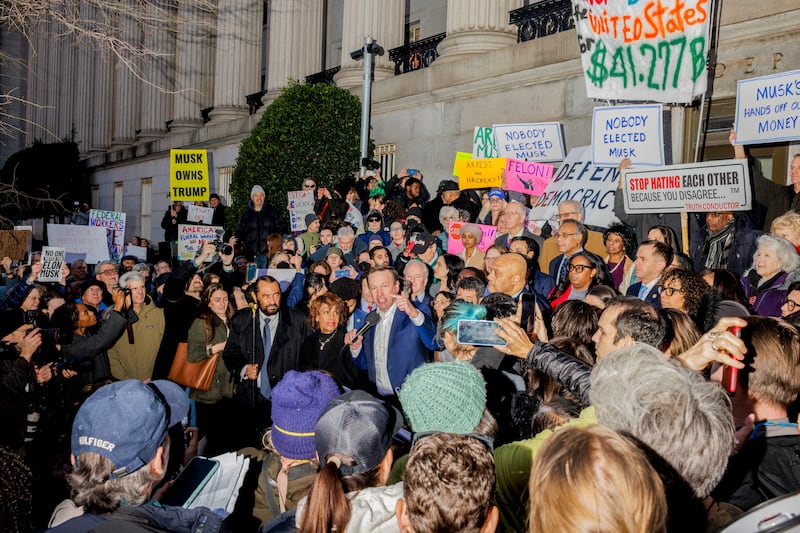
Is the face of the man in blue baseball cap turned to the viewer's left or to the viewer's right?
to the viewer's right

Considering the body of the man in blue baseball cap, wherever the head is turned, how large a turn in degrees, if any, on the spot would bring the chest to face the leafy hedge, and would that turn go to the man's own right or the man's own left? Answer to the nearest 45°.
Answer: approximately 45° to the man's own left

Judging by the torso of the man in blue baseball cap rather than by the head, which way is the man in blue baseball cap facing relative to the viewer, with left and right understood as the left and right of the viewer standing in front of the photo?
facing away from the viewer and to the right of the viewer
